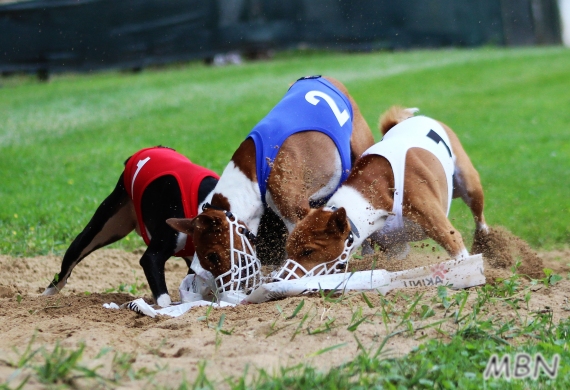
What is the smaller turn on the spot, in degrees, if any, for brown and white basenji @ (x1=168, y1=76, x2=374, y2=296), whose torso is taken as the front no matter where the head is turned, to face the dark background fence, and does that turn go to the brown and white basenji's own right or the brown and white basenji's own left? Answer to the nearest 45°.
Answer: approximately 135° to the brown and white basenji's own right

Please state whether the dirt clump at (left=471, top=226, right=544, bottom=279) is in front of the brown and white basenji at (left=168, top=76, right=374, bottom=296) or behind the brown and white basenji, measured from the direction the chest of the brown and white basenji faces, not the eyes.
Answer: behind

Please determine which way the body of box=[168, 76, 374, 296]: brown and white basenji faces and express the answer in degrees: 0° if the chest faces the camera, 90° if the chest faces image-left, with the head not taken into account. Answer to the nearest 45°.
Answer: approximately 45°
